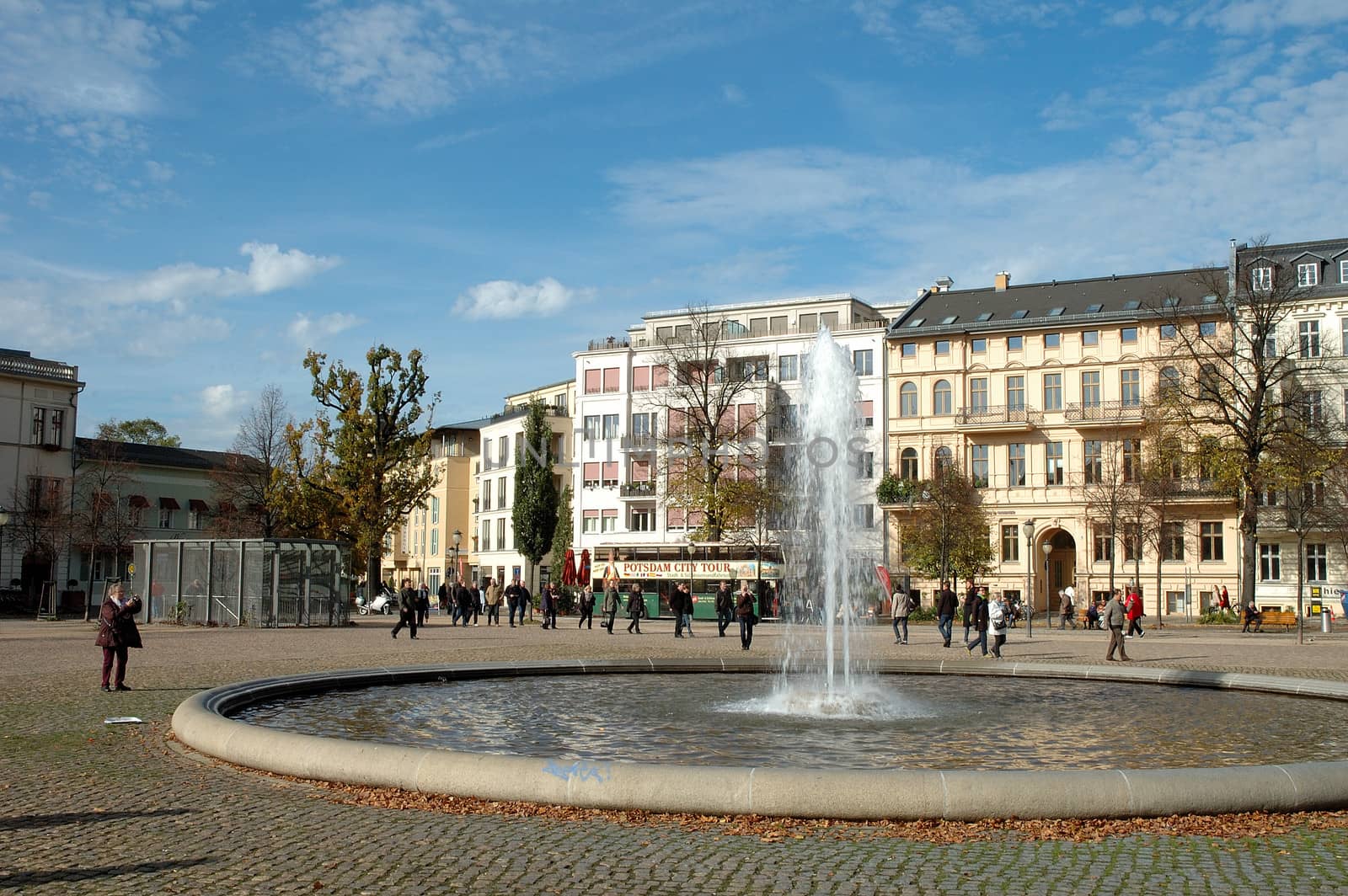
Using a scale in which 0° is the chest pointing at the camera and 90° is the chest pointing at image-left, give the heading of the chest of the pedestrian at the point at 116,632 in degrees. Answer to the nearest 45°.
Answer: approximately 315°

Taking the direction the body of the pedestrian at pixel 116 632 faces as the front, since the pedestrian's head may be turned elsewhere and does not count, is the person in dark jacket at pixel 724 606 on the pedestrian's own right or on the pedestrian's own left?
on the pedestrian's own left

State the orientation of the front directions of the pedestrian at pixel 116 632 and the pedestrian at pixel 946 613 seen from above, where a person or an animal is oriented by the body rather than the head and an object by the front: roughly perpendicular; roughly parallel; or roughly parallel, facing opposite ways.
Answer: roughly perpendicular

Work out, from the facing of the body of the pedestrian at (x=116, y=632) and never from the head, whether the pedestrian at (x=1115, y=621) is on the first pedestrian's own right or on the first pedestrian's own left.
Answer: on the first pedestrian's own left
